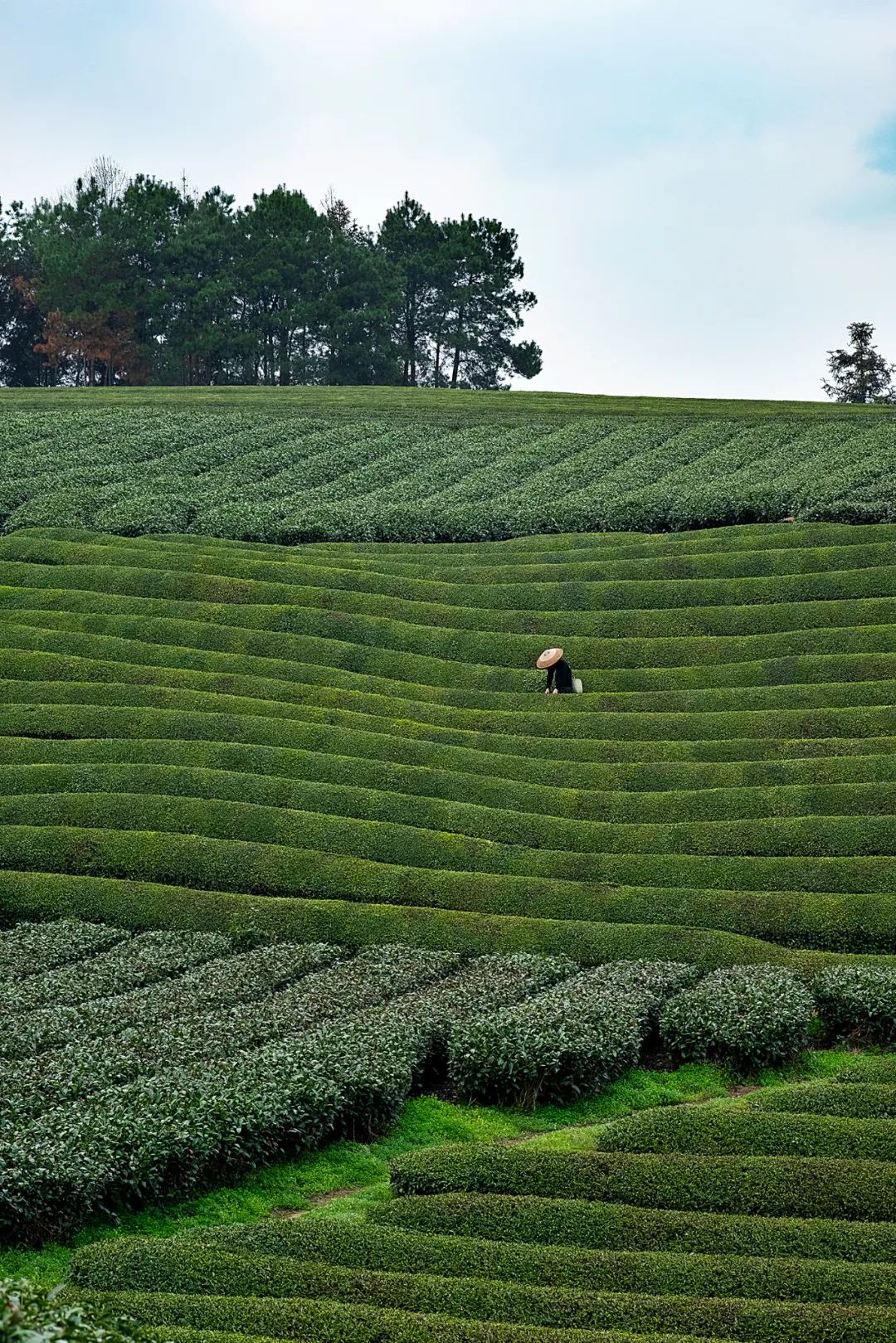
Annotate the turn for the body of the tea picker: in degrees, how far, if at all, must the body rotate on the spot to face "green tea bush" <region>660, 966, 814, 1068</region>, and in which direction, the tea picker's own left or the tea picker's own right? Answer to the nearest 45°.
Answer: approximately 45° to the tea picker's own left

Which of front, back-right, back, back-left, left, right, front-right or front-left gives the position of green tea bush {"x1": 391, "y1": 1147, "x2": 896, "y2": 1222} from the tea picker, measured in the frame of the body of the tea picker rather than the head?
front-left

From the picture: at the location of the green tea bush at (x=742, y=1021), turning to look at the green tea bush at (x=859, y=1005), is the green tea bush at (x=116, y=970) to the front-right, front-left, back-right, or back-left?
back-left

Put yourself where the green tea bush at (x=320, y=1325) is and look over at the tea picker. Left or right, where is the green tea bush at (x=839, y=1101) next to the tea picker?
right

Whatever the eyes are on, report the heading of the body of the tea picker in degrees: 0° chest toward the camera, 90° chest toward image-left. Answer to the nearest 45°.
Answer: approximately 45°

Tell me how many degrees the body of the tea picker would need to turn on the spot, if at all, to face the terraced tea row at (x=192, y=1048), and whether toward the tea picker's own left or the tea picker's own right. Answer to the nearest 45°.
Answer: approximately 45° to the tea picker's own left
